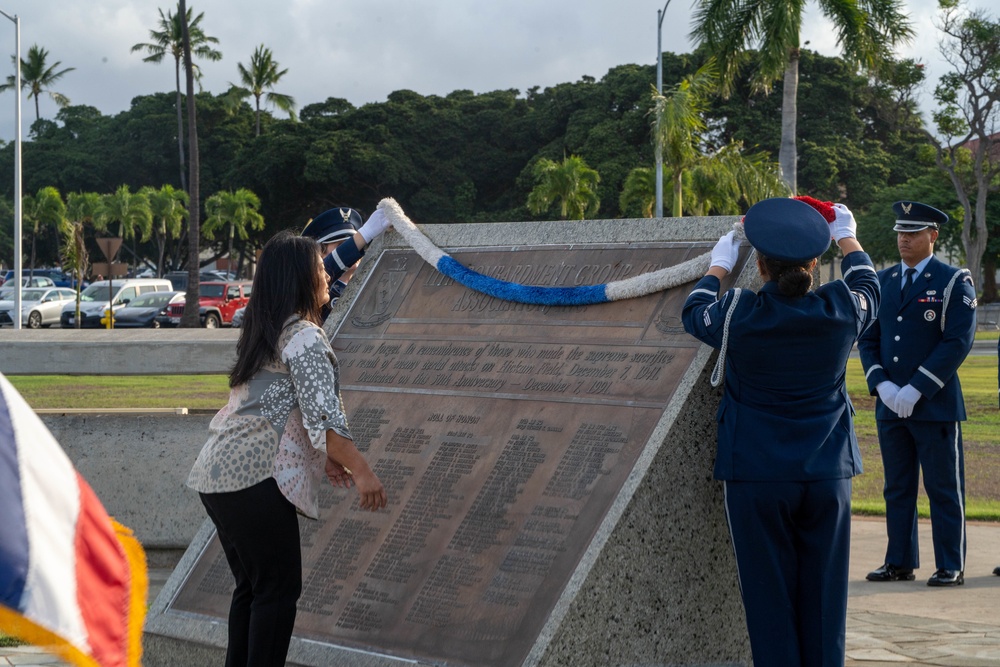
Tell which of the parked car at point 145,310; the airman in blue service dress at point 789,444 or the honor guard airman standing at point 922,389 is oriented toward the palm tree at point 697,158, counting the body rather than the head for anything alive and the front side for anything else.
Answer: the airman in blue service dress

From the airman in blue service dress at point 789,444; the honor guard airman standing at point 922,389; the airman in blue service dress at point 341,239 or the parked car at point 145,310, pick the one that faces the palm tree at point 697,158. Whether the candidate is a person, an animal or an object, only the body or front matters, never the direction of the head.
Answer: the airman in blue service dress at point 789,444

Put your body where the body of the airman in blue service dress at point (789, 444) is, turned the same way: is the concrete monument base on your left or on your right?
on your left

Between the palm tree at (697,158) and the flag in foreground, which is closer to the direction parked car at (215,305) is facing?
the flag in foreground

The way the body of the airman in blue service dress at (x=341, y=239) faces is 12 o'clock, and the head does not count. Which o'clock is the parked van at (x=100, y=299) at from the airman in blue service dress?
The parked van is roughly at 7 o'clock from the airman in blue service dress.

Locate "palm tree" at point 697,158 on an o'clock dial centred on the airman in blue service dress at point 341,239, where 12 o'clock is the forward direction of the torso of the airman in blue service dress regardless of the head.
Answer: The palm tree is roughly at 8 o'clock from the airman in blue service dress.

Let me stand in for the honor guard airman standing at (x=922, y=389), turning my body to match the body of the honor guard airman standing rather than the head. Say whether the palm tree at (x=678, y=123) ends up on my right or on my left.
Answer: on my right

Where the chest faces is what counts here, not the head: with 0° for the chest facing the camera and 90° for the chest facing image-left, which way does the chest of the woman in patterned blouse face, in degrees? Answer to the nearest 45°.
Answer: approximately 225°

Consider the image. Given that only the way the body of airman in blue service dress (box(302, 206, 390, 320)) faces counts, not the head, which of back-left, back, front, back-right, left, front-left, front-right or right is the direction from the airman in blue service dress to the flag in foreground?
front-right

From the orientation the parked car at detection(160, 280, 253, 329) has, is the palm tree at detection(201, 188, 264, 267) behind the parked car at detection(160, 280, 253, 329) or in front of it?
behind

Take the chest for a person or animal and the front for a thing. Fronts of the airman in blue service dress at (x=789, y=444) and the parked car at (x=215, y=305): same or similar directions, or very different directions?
very different directions

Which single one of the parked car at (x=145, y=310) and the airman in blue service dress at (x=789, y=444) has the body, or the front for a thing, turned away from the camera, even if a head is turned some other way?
the airman in blue service dress

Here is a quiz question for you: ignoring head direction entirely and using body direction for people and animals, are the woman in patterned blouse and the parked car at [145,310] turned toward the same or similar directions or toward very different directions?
very different directions

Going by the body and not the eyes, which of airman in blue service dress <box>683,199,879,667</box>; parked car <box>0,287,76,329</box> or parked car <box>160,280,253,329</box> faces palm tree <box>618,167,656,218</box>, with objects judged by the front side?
the airman in blue service dress
